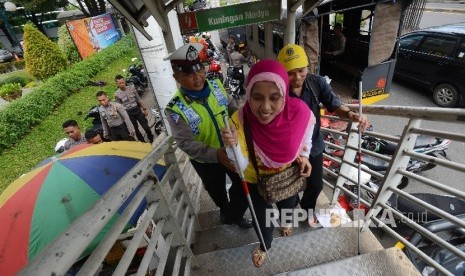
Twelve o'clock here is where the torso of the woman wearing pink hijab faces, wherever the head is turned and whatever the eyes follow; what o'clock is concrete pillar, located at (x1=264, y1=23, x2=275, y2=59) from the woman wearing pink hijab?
The concrete pillar is roughly at 6 o'clock from the woman wearing pink hijab.

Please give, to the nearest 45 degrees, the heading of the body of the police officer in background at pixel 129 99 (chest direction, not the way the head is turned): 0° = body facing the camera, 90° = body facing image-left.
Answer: approximately 0°

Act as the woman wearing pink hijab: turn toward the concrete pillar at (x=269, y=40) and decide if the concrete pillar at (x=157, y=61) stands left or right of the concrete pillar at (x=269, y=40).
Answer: left

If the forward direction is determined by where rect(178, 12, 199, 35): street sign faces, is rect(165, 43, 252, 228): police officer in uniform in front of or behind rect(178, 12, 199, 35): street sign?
in front

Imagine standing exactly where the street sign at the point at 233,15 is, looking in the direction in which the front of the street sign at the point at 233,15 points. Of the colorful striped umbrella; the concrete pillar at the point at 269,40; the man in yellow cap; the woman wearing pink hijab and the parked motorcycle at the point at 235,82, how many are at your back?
2

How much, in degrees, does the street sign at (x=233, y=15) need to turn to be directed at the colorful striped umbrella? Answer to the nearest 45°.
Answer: approximately 45° to its right

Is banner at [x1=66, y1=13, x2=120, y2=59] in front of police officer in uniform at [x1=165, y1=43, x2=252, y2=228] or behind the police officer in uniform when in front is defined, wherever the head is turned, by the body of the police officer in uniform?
behind

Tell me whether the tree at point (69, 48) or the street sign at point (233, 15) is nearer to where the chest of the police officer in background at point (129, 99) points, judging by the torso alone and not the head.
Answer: the street sign

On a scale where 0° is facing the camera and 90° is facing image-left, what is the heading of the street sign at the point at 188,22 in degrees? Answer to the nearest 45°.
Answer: approximately 0°
